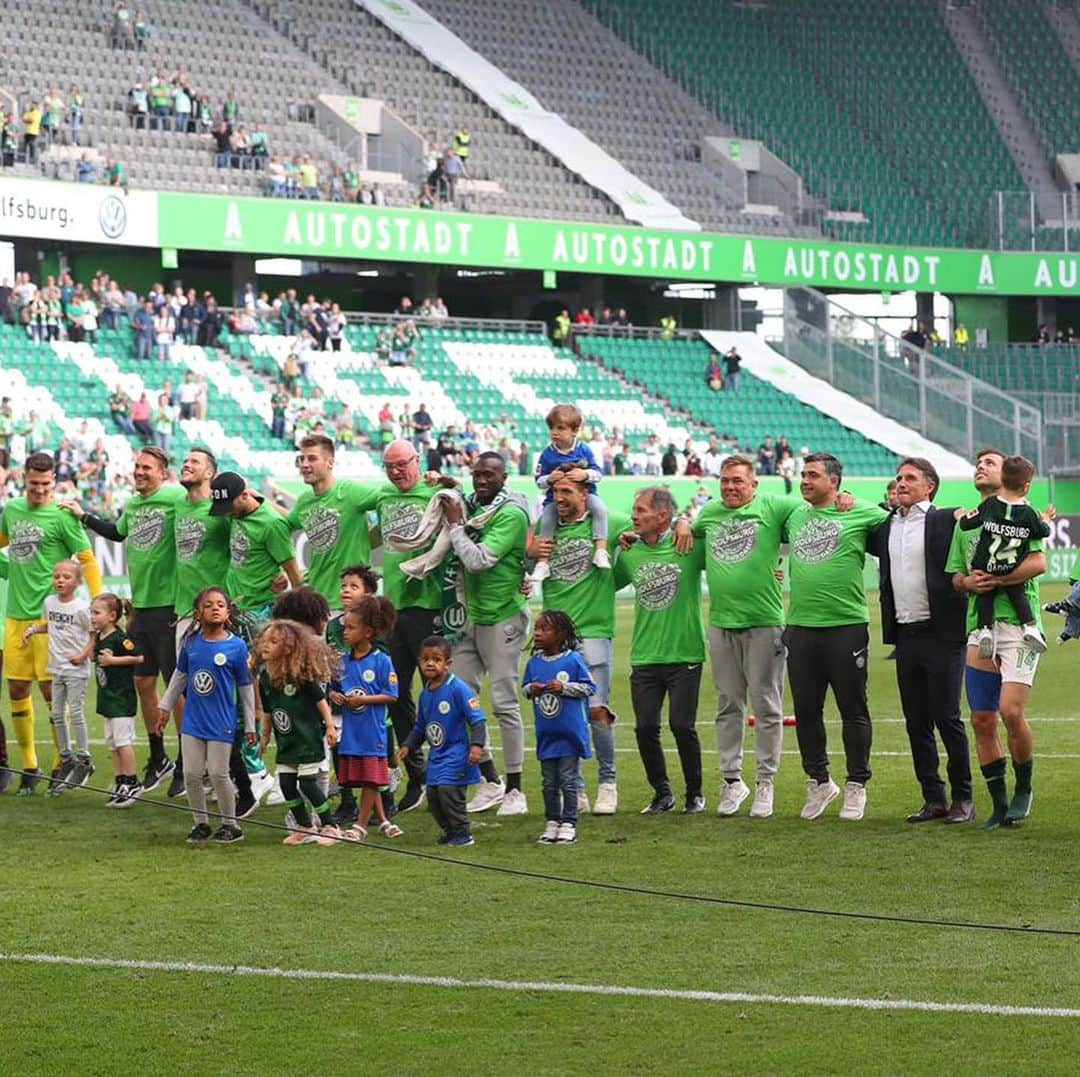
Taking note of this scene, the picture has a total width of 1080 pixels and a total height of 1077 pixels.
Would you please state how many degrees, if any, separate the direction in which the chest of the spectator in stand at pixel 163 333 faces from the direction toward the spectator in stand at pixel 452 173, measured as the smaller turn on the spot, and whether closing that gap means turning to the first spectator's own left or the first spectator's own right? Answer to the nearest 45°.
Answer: approximately 135° to the first spectator's own left

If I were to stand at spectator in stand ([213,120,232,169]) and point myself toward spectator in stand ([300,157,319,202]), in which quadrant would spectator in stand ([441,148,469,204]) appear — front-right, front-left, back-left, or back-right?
front-left

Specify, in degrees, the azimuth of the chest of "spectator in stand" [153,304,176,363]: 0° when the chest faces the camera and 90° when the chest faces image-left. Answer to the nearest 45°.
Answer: approximately 0°

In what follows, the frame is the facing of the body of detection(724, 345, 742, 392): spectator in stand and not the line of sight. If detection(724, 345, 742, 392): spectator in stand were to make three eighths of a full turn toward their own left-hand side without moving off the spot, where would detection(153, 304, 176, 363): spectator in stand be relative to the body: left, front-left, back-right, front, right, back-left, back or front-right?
back

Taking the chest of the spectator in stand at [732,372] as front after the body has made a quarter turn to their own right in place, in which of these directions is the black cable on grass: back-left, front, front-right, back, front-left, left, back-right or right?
left

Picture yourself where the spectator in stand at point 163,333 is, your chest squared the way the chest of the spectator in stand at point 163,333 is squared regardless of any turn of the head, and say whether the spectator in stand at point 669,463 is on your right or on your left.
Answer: on your left

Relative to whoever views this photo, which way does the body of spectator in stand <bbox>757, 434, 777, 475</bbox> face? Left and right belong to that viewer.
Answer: facing the viewer

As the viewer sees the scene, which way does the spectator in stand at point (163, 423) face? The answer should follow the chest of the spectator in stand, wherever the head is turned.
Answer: toward the camera

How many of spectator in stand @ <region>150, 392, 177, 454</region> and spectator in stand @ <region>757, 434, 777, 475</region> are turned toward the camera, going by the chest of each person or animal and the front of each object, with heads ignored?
2
